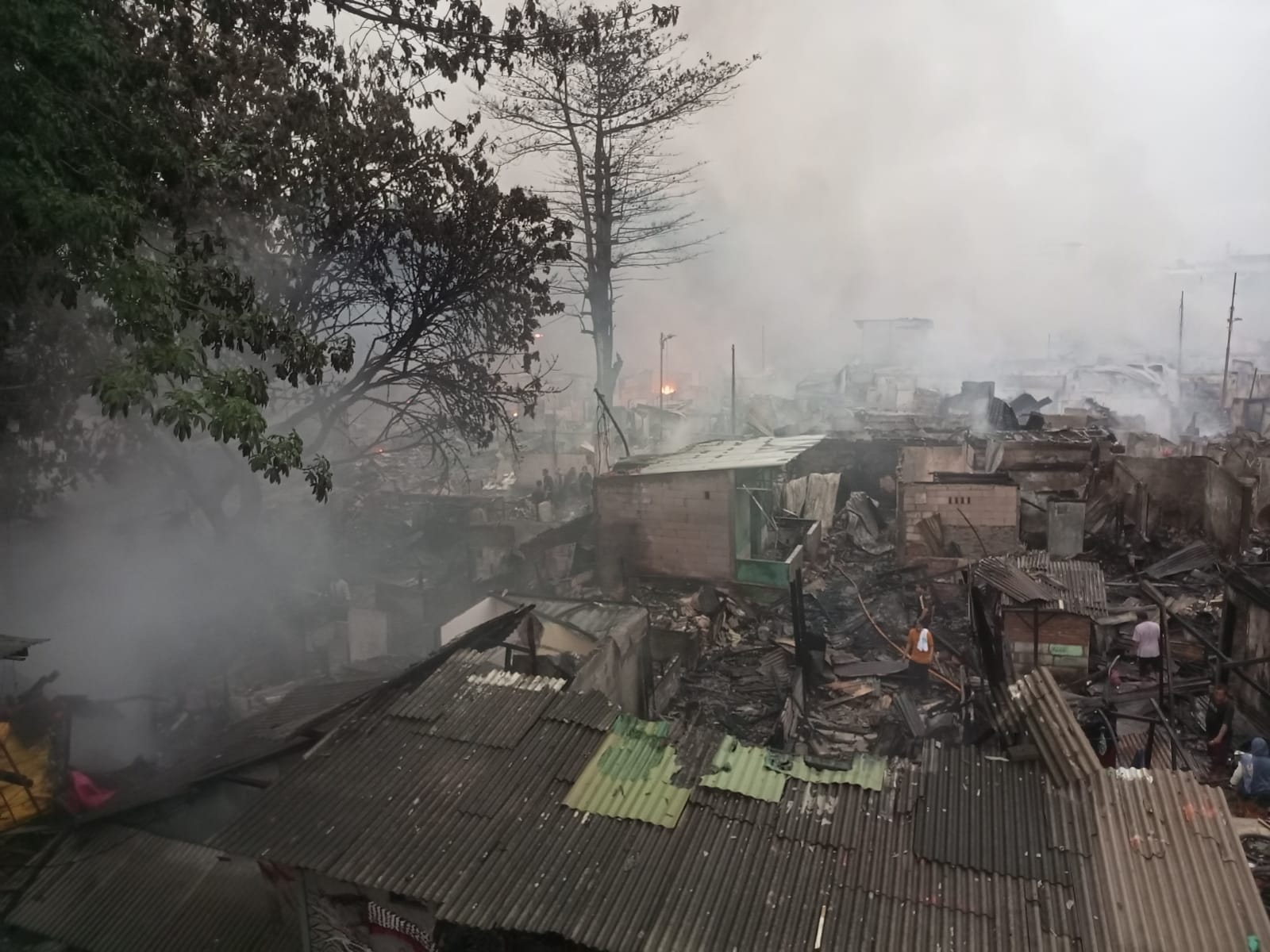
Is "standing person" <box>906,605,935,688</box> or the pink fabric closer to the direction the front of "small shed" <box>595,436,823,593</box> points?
the standing person
